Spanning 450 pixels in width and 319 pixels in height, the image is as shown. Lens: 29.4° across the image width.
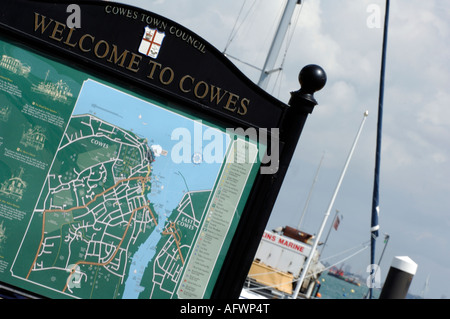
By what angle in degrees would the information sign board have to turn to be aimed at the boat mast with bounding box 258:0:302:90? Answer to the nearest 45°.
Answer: approximately 180°

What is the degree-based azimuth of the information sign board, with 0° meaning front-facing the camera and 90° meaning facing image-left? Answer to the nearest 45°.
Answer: approximately 0°
